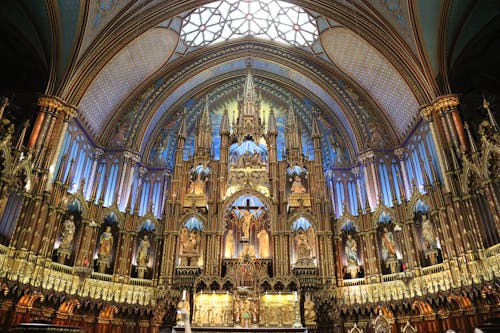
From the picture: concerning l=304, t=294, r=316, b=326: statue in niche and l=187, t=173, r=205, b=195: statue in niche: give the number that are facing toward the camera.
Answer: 2

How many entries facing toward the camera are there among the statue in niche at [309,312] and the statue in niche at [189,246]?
2

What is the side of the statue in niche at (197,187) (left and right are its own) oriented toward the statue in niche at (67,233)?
right

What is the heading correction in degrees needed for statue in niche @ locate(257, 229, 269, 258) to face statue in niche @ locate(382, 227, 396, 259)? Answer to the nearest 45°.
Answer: approximately 135° to its left

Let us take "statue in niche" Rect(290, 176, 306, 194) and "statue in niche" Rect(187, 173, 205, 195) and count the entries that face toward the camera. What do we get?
2

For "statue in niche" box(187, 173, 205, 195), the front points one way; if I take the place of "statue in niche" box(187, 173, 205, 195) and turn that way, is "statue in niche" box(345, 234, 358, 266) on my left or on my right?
on my left

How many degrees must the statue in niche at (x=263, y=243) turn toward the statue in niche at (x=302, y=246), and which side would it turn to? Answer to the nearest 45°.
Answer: approximately 135° to its left
